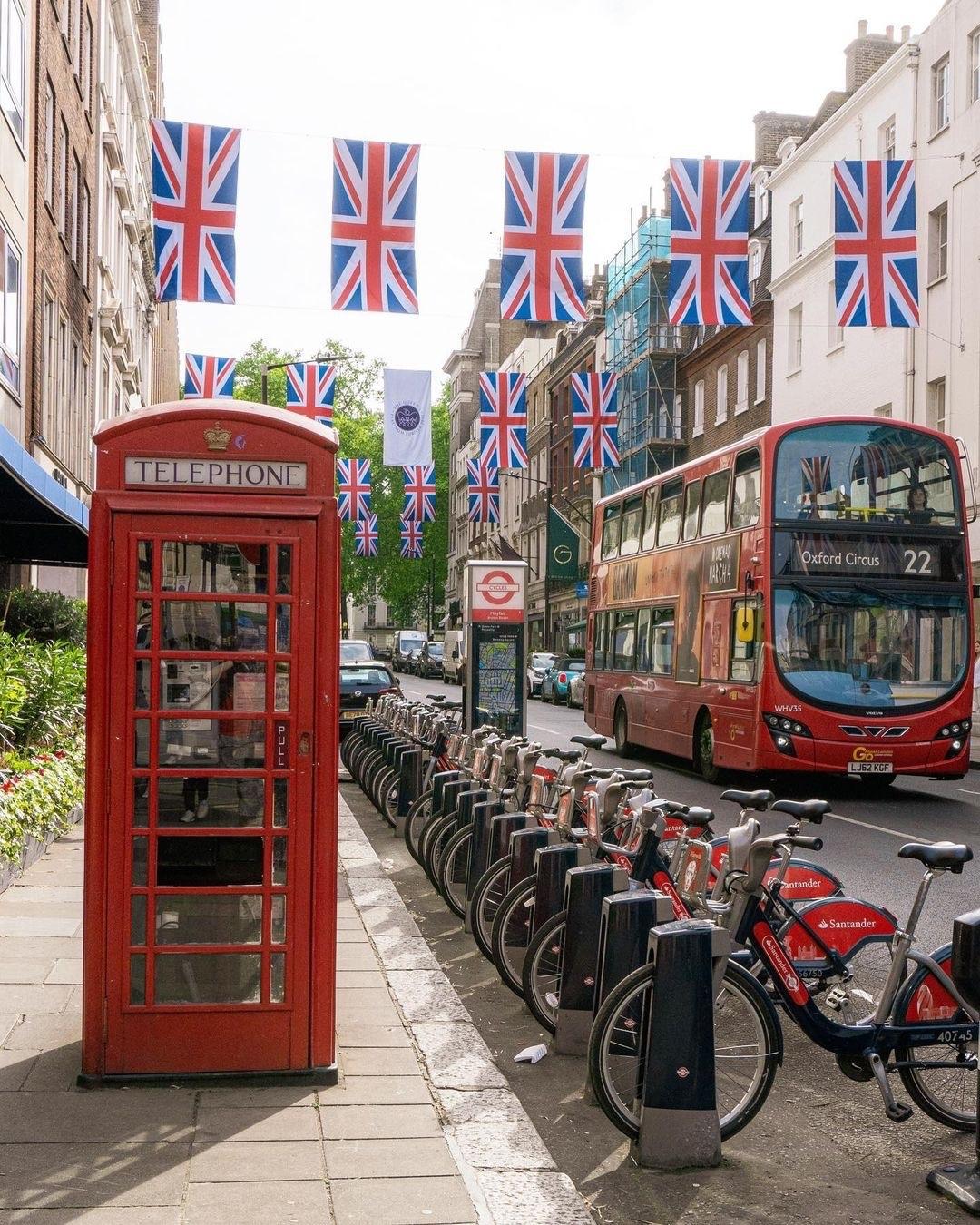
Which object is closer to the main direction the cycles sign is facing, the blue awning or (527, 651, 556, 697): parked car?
the blue awning

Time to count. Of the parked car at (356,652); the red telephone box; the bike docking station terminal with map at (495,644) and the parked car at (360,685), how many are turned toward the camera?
2

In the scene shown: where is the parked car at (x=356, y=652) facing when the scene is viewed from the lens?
facing away from the viewer

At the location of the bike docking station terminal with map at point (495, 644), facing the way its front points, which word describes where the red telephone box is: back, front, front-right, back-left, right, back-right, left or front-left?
front

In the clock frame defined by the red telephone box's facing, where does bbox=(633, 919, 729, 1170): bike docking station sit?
The bike docking station is roughly at 10 o'clock from the red telephone box.

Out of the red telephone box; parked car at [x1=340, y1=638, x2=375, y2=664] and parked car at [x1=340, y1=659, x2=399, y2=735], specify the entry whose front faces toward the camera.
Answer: the red telephone box

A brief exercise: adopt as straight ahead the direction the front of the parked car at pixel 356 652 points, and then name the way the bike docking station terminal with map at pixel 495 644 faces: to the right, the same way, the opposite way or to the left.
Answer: the opposite way

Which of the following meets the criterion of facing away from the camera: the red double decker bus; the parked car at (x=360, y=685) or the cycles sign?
the parked car

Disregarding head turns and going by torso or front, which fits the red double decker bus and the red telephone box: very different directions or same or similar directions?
same or similar directions

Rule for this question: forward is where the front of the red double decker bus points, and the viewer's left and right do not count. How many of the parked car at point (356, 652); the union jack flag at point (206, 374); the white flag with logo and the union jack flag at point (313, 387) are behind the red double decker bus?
4

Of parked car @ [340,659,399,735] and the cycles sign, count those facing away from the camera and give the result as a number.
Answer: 1

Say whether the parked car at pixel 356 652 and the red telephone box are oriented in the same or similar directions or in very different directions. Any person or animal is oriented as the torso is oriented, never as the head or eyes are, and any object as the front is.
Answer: very different directions

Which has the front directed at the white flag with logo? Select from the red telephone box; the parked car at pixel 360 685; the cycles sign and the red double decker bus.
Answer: the parked car

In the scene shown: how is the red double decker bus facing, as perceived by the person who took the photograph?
facing the viewer and to the right of the viewer

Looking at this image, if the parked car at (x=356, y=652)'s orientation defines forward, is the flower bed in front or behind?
behind

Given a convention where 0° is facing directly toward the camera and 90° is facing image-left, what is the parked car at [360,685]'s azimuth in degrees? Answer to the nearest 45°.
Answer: approximately 180°

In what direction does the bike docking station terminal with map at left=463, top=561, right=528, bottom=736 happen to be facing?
toward the camera

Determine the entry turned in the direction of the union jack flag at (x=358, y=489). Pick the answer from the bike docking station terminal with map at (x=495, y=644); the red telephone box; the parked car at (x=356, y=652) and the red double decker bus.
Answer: the parked car

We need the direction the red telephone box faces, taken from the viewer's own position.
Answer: facing the viewer

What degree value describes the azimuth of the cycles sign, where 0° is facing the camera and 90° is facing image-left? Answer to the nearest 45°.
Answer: approximately 0°
